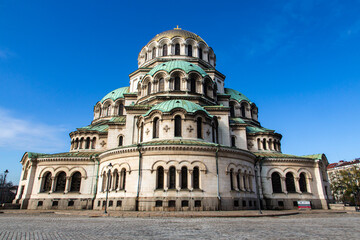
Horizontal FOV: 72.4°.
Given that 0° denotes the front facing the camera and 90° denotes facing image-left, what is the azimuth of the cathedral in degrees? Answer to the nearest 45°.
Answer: approximately 180°
